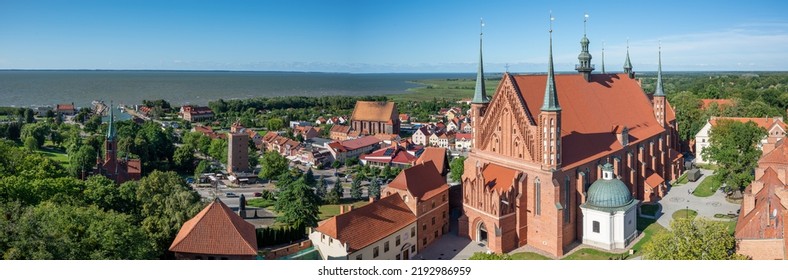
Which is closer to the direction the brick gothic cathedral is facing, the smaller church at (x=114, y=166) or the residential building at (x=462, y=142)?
the smaller church

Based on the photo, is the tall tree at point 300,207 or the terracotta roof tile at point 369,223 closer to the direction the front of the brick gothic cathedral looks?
the terracotta roof tile

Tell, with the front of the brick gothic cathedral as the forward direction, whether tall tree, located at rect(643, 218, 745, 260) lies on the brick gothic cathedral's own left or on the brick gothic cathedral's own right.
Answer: on the brick gothic cathedral's own left

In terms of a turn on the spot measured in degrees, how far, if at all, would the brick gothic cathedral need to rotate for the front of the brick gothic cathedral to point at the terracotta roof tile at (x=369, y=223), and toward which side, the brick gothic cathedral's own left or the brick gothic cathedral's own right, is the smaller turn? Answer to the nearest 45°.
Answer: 0° — it already faces it

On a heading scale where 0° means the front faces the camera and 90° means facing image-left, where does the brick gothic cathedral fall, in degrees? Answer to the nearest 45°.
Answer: approximately 45°

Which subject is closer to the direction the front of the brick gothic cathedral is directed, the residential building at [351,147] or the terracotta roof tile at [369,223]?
the terracotta roof tile

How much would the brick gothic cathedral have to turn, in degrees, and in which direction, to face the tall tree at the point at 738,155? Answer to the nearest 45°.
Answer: approximately 180°

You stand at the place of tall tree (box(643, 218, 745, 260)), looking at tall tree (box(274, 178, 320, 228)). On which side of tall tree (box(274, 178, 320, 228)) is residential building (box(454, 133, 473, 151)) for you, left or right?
right

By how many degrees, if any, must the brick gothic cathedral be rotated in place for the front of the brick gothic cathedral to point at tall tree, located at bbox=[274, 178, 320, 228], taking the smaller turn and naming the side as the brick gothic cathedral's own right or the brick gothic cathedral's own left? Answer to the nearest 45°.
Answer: approximately 45° to the brick gothic cathedral's own right

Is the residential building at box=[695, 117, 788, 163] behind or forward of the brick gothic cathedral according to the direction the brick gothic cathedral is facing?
behind
